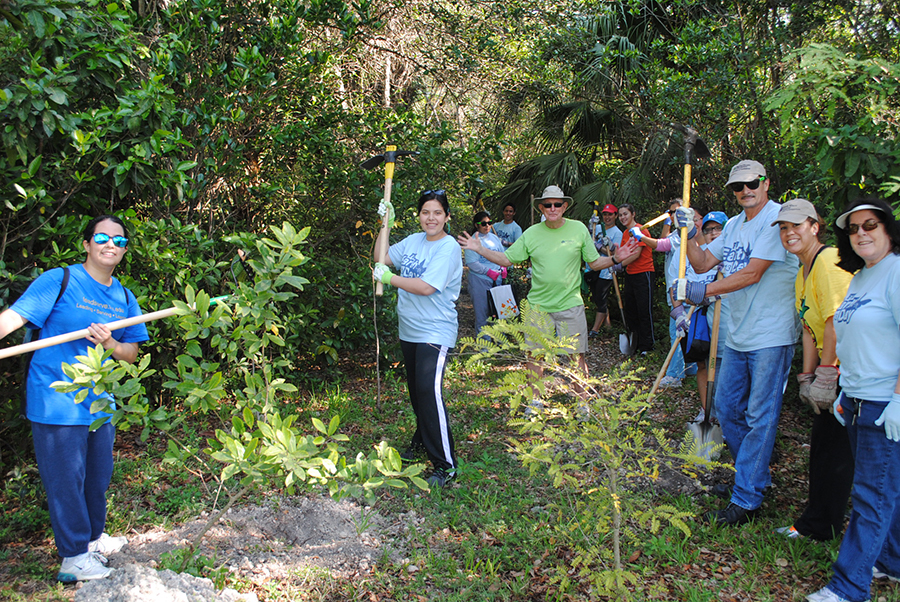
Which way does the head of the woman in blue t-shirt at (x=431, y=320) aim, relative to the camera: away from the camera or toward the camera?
toward the camera

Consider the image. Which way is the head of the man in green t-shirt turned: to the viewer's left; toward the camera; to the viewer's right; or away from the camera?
toward the camera

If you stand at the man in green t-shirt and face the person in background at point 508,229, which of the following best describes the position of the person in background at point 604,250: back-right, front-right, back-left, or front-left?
front-right

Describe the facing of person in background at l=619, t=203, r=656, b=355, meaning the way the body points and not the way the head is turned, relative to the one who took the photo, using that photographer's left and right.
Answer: facing the viewer and to the left of the viewer

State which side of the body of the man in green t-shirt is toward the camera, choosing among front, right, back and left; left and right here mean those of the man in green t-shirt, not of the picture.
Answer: front

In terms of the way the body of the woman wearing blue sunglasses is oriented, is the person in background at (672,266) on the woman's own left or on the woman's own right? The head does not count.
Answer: on the woman's own left

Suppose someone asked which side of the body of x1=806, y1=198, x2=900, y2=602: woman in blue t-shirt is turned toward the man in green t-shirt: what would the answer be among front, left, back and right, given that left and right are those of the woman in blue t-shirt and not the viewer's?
right

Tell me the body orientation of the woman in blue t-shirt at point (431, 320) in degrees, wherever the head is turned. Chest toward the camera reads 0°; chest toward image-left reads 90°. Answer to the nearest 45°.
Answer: approximately 45°

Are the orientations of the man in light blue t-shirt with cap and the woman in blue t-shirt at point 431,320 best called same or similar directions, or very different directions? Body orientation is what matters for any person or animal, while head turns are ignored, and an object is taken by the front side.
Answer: same or similar directions

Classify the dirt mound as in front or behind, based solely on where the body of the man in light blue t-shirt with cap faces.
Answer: in front

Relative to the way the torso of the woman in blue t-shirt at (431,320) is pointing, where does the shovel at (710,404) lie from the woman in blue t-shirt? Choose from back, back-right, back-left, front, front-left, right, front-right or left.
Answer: back-left

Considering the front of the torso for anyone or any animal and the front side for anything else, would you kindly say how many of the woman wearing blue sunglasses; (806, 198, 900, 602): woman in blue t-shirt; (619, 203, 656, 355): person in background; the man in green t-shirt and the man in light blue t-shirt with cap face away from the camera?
0

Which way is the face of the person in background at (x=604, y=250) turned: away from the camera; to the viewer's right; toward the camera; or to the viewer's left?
toward the camera

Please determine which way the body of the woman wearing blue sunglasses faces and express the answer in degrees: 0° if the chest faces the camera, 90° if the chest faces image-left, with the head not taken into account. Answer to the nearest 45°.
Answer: approximately 315°

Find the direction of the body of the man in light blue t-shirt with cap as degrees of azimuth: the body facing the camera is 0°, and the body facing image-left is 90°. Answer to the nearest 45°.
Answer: approximately 45°

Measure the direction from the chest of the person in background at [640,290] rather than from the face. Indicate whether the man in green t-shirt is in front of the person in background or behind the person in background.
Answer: in front

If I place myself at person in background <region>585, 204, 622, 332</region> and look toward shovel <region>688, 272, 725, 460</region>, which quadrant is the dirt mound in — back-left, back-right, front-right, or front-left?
front-right
